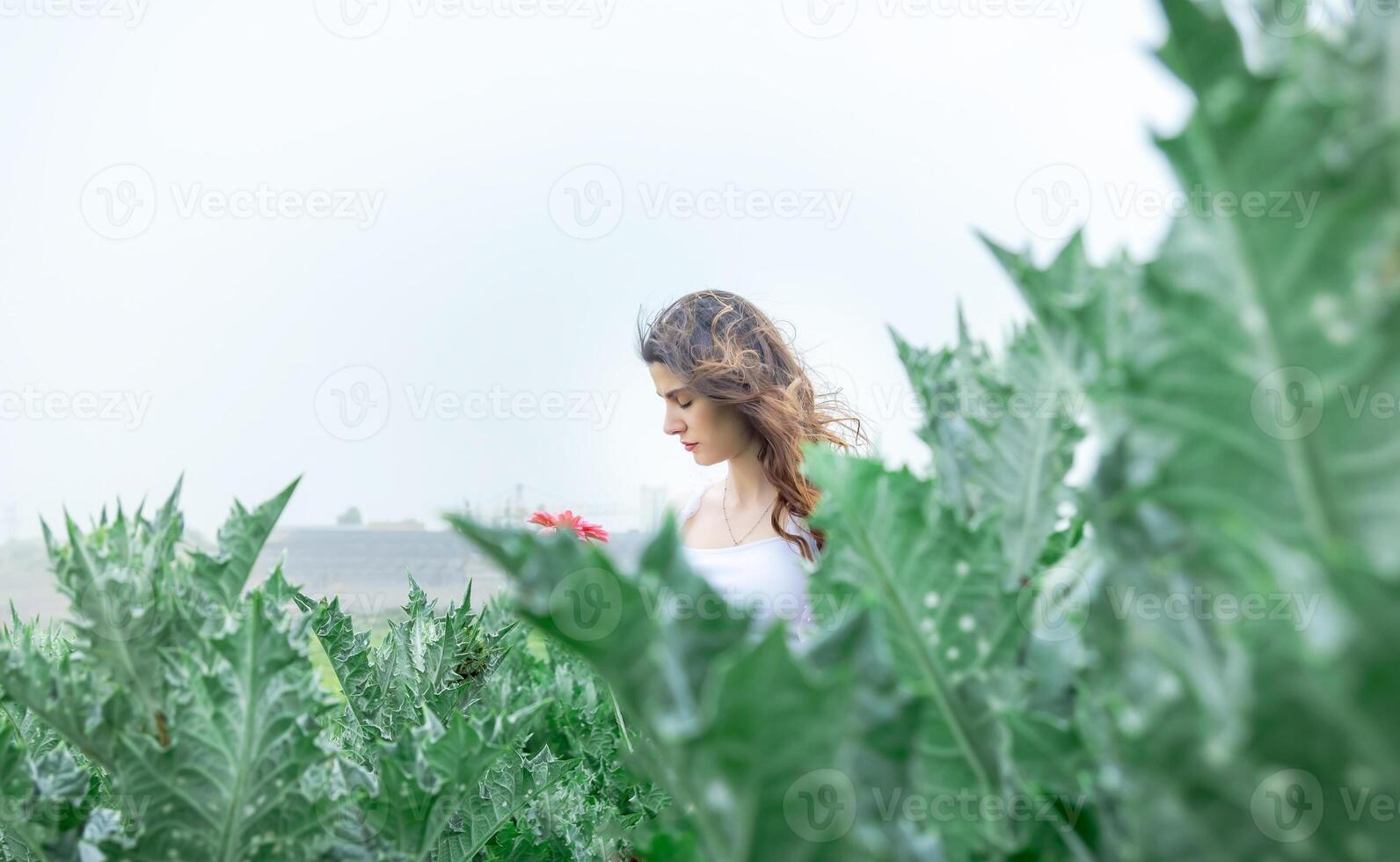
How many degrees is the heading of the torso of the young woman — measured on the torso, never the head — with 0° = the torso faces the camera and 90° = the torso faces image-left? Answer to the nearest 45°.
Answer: approximately 45°

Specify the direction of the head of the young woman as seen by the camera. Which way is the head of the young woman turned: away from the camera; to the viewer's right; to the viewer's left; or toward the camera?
to the viewer's left
